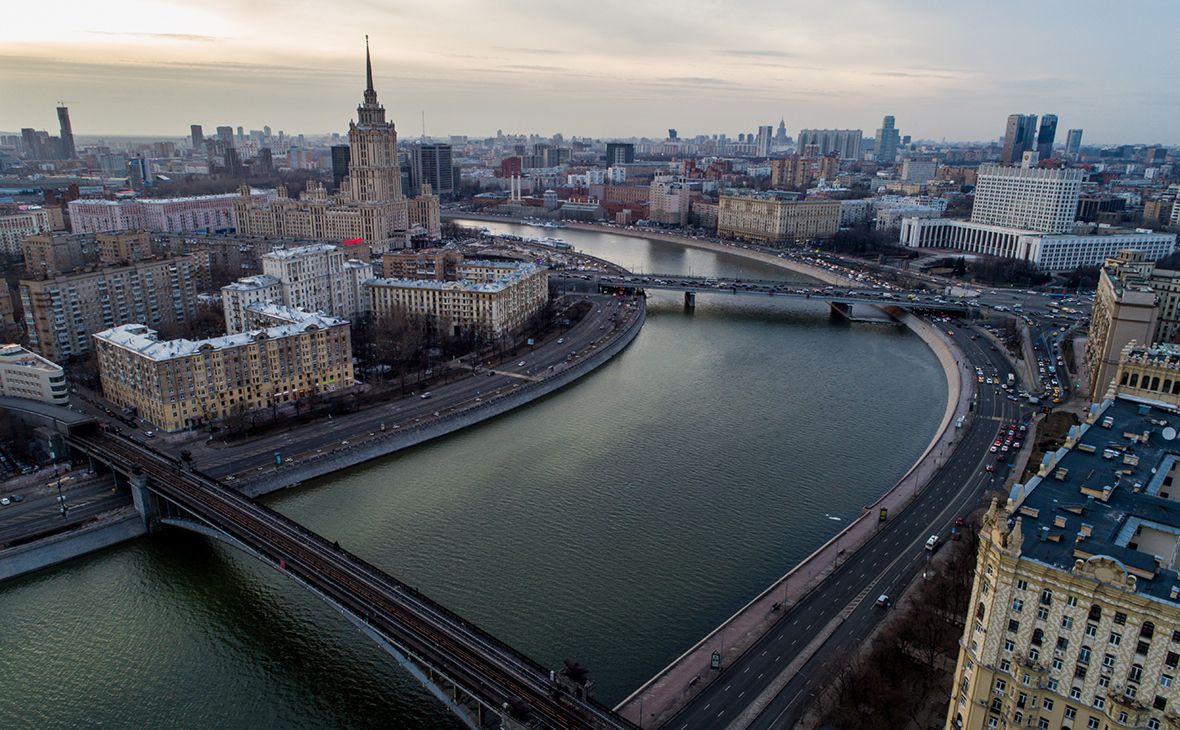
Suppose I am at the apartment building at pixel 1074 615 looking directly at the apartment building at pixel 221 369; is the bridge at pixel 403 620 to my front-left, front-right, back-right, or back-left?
front-left

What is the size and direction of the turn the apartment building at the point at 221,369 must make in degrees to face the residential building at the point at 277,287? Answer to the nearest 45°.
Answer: approximately 135° to its left

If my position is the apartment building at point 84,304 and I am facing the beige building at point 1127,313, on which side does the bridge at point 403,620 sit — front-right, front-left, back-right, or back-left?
front-right

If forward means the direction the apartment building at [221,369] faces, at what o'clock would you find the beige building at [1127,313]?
The beige building is roughly at 11 o'clock from the apartment building.

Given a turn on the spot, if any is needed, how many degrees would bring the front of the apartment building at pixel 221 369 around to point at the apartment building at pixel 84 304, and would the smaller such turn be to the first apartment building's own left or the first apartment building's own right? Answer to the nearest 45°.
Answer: approximately 180°

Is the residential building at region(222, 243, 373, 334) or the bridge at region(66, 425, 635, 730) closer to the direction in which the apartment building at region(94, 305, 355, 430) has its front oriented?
the bridge

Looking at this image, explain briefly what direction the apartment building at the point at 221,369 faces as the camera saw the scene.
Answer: facing the viewer and to the right of the viewer

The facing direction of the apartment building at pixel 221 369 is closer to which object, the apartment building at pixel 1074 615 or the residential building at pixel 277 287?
the apartment building

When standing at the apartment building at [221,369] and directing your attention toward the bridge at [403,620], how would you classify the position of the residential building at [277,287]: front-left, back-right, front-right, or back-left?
back-left

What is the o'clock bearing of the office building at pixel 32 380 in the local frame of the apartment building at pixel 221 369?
the office building at pixel 32 380 is roughly at 5 o'clock from the apartment building at pixel 221 369.

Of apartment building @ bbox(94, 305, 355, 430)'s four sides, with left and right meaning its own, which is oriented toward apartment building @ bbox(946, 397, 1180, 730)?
front

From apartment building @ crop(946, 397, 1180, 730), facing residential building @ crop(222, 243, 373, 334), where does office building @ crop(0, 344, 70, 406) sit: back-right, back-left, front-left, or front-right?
front-left

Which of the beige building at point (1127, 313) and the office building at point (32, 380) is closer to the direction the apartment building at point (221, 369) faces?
the beige building
